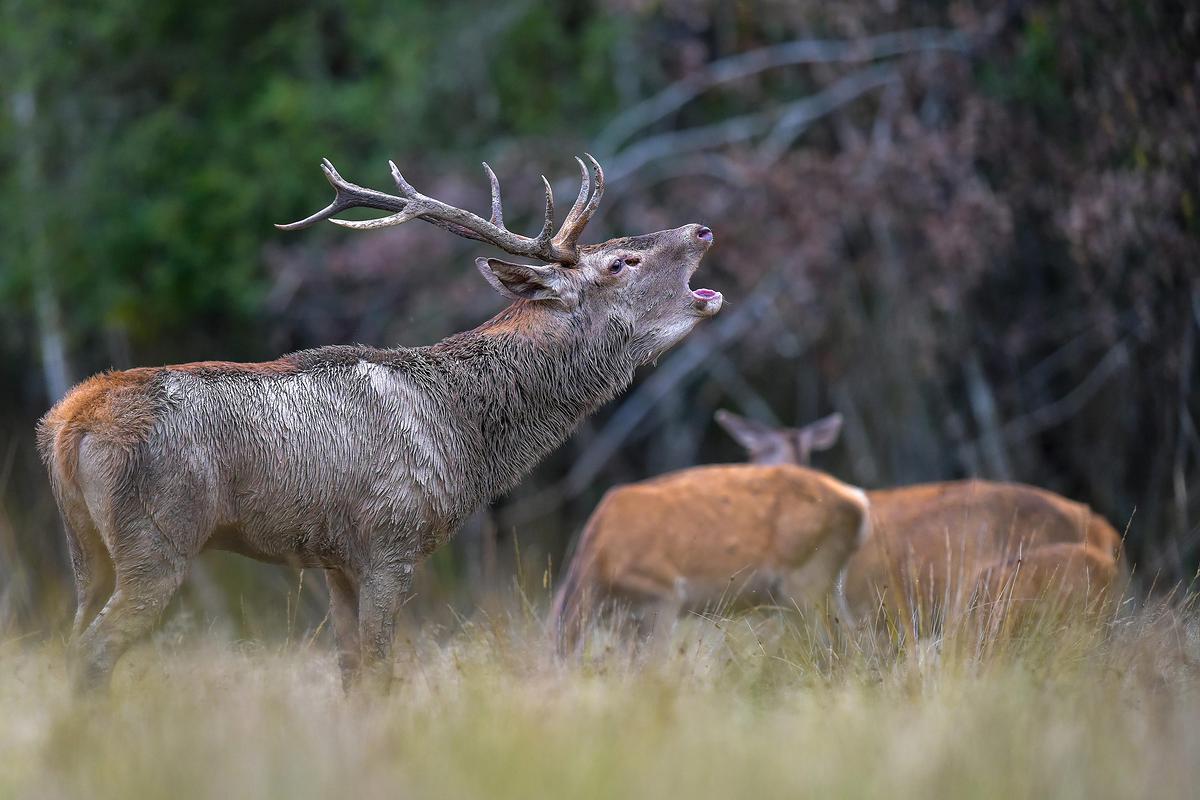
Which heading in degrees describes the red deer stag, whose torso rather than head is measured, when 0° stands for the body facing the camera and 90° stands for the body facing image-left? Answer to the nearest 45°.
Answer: approximately 270°
